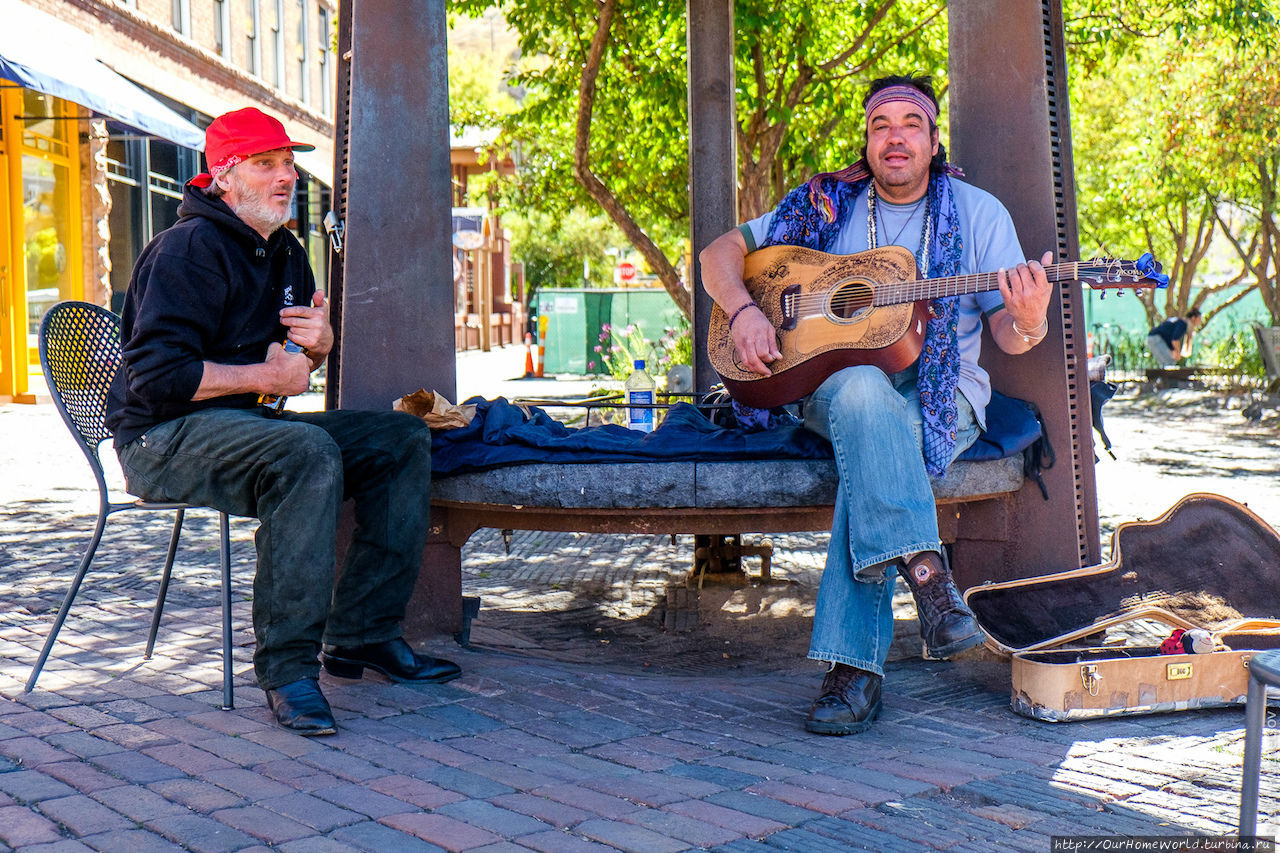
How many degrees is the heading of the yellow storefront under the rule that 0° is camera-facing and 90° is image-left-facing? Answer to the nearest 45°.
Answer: approximately 315°

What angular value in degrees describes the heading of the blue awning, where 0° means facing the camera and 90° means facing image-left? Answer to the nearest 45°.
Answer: approximately 315°

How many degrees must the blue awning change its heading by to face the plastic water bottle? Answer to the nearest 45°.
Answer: approximately 45° to its right

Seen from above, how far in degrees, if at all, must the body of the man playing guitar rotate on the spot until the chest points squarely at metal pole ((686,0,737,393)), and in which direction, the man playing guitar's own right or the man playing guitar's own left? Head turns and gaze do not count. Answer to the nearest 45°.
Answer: approximately 180°

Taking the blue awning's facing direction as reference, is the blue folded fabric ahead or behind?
ahead

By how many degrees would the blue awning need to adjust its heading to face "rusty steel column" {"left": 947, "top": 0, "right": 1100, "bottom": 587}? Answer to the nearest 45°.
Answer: approximately 45° to its right

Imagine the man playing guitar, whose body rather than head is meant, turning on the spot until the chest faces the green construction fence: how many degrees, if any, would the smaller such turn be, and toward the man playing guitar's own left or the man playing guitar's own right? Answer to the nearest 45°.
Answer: approximately 180°

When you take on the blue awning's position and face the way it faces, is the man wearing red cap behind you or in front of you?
in front

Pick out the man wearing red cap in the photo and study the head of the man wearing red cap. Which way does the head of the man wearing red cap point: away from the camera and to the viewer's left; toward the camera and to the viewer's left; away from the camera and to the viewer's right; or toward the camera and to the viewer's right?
toward the camera and to the viewer's right
